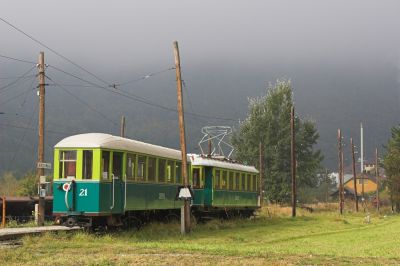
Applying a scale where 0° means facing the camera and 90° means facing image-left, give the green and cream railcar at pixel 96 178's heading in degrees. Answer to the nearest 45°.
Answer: approximately 45°

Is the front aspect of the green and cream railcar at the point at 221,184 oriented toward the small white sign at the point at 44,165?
yes

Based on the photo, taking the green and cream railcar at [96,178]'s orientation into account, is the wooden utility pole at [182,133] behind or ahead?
behind

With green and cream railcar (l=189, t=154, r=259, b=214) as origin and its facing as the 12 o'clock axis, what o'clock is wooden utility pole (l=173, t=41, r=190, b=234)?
The wooden utility pole is roughly at 11 o'clock from the green and cream railcar.

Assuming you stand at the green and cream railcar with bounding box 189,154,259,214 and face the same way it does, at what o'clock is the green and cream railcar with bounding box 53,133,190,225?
the green and cream railcar with bounding box 53,133,190,225 is roughly at 11 o'clock from the green and cream railcar with bounding box 189,154,259,214.

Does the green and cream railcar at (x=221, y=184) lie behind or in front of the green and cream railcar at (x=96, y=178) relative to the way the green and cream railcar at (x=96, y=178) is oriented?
behind

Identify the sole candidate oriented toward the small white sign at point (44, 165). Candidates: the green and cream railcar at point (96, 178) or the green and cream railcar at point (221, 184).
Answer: the green and cream railcar at point (221, 184)

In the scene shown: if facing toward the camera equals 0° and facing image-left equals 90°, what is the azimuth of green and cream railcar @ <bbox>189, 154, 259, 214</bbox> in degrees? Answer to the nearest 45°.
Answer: approximately 45°

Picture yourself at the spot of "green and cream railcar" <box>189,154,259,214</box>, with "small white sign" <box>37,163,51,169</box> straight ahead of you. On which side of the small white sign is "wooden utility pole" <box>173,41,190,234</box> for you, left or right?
left
